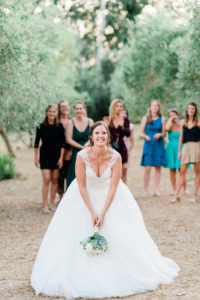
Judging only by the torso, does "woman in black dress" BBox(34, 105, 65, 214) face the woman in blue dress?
no

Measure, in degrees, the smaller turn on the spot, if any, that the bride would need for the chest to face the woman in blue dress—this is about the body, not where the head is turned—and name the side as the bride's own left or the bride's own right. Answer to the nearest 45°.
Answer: approximately 180°

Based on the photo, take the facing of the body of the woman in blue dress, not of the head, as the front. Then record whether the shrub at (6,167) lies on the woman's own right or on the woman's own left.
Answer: on the woman's own right

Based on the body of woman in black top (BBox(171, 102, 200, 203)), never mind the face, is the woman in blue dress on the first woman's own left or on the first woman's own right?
on the first woman's own right

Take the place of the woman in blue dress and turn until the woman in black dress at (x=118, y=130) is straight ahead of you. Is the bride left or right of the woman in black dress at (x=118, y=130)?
left

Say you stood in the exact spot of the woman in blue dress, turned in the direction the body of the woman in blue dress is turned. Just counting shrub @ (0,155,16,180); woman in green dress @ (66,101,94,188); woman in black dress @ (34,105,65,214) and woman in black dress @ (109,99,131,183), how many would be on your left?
0

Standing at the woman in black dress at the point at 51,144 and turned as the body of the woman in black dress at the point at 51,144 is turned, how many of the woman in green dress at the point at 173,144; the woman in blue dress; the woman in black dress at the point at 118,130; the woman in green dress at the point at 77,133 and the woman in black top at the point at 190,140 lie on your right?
0

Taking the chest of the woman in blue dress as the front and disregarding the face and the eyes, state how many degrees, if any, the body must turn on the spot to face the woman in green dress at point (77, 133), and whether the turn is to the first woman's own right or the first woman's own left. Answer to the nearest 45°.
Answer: approximately 45° to the first woman's own right

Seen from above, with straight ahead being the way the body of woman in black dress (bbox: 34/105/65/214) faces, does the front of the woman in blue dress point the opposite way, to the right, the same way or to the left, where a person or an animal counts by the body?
the same way

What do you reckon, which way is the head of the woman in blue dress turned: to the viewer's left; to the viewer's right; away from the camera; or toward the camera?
toward the camera

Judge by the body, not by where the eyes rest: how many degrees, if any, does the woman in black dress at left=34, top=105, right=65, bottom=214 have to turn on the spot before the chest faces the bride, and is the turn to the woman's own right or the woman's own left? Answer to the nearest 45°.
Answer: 0° — they already face them

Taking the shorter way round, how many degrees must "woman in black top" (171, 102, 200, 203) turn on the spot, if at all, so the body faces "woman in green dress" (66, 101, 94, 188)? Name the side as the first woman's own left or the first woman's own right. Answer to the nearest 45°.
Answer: approximately 45° to the first woman's own right

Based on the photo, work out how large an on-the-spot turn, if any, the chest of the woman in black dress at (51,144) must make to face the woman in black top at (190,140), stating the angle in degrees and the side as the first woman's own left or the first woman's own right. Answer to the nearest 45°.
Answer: approximately 90° to the first woman's own left

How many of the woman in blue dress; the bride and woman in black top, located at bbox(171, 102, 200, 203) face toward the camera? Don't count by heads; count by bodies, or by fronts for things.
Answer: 3

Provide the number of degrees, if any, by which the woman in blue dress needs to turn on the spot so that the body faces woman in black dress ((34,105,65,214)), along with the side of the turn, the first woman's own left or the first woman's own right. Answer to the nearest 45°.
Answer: approximately 45° to the first woman's own right

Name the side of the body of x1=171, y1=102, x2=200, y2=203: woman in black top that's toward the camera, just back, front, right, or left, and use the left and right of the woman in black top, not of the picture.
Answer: front

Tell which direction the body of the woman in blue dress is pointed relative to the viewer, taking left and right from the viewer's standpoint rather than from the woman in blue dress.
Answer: facing the viewer

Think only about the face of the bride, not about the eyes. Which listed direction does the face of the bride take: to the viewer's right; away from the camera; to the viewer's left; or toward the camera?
toward the camera
